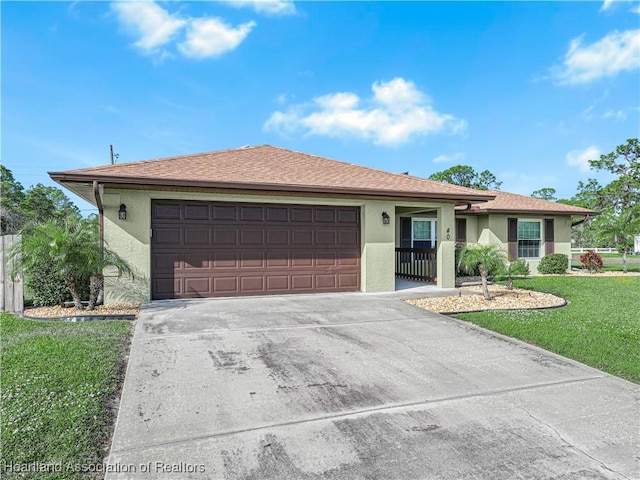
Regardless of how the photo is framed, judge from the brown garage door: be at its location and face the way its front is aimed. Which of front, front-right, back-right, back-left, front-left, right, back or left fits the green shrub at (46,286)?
right

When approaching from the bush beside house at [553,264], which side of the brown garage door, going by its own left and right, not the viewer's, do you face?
left

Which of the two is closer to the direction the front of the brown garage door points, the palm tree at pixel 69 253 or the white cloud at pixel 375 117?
the palm tree

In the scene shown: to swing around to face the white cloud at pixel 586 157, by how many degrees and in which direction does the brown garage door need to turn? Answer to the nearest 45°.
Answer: approximately 135° to its left

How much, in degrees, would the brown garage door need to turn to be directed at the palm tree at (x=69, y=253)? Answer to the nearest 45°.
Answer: approximately 45° to its right

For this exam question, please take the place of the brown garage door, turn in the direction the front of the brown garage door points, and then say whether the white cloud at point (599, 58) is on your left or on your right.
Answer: on your left

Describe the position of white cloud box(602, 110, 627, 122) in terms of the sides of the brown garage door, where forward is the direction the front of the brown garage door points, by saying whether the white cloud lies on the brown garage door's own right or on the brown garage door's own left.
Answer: on the brown garage door's own left

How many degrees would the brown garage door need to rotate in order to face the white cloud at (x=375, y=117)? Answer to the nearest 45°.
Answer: approximately 135° to its left

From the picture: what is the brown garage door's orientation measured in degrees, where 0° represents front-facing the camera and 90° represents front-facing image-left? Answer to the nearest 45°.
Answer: approximately 0°

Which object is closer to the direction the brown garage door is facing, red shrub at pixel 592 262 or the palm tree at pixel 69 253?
the palm tree
